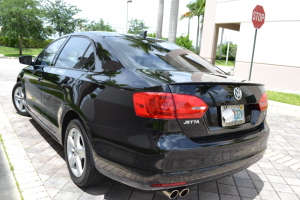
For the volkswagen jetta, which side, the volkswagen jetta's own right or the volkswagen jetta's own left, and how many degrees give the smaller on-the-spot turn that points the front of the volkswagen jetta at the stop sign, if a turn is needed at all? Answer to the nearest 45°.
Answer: approximately 90° to the volkswagen jetta's own right

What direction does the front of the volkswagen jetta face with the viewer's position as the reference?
facing away from the viewer and to the left of the viewer
